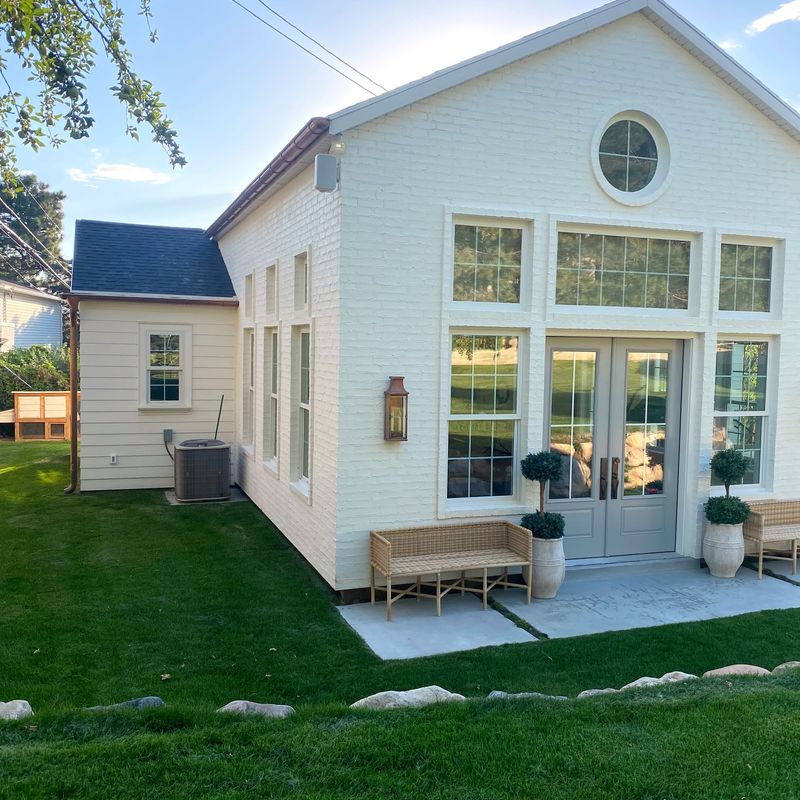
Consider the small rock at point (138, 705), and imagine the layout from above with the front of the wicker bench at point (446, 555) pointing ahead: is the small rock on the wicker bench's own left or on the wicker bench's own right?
on the wicker bench's own right

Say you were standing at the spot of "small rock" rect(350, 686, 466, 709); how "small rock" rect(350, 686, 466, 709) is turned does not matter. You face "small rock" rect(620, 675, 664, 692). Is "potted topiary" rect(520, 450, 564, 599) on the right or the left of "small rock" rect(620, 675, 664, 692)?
left

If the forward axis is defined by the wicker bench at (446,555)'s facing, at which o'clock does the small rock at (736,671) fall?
The small rock is roughly at 12 o'clock from the wicker bench.

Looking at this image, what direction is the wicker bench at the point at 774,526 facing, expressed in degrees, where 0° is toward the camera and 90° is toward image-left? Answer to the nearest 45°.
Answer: approximately 315°

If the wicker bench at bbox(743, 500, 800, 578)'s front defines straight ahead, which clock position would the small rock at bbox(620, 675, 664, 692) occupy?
The small rock is roughly at 2 o'clock from the wicker bench.

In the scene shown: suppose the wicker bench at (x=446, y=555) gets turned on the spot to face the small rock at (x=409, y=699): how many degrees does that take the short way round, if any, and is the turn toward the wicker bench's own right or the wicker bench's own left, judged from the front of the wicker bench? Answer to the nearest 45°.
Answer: approximately 45° to the wicker bench's own right

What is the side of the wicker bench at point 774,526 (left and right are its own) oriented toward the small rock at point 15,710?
right

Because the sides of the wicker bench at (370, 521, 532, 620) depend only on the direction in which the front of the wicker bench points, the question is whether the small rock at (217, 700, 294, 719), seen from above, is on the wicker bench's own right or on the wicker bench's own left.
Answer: on the wicker bench's own right

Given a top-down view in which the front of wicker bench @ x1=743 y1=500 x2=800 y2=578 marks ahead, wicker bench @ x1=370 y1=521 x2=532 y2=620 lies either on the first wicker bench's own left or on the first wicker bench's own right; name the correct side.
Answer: on the first wicker bench's own right
